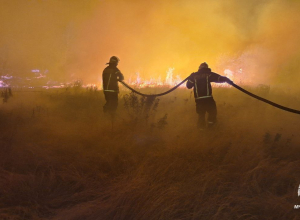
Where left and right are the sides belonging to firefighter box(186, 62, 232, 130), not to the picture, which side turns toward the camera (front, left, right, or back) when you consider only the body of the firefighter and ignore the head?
back

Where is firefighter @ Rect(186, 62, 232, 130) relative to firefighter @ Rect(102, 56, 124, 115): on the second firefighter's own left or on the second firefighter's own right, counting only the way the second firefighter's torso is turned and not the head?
on the second firefighter's own right

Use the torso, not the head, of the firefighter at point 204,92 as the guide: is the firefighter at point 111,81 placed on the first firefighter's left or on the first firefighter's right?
on the first firefighter's left

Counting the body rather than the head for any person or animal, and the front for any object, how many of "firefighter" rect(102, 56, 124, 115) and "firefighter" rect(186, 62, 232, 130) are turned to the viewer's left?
0

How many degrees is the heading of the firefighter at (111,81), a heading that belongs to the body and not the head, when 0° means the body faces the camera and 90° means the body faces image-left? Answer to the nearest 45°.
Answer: approximately 225°
